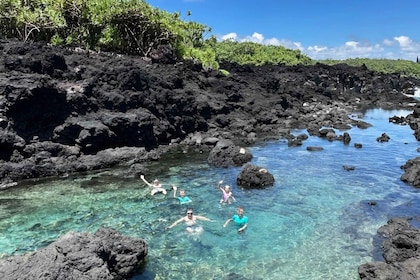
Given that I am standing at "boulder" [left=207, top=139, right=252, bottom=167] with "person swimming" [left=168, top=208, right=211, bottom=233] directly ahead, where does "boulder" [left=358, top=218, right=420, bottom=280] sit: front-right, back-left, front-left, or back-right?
front-left

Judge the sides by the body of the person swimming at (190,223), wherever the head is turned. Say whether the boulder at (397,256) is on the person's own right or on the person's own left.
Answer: on the person's own left

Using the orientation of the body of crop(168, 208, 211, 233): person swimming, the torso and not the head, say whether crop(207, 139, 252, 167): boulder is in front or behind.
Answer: behind

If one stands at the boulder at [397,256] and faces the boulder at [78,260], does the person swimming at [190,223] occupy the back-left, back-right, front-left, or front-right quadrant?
front-right

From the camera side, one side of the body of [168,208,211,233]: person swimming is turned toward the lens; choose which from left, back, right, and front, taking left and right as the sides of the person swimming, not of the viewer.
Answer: front

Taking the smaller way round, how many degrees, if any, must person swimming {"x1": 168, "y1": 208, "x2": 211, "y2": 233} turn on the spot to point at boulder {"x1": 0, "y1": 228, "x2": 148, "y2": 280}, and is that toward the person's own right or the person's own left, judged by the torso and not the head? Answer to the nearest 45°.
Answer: approximately 45° to the person's own right

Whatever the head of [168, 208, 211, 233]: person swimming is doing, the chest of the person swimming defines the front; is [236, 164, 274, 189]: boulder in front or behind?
behind

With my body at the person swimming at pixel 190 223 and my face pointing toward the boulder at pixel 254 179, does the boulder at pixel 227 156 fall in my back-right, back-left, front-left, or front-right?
front-left
